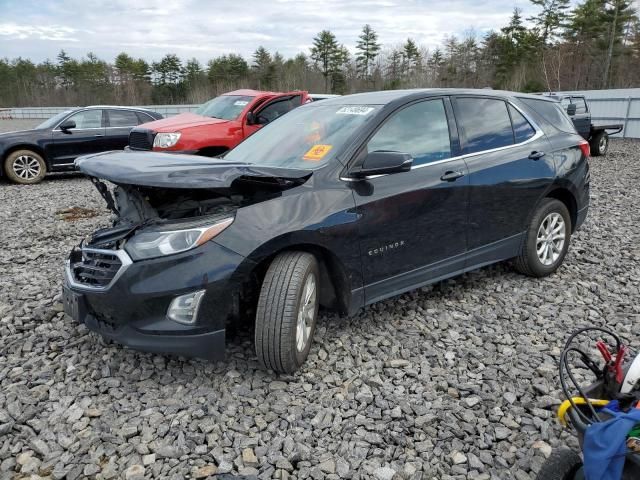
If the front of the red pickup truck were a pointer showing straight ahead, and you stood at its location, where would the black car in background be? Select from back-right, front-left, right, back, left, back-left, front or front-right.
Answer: right

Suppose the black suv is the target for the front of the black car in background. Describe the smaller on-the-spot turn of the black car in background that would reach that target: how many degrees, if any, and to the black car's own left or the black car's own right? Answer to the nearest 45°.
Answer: approximately 90° to the black car's own left

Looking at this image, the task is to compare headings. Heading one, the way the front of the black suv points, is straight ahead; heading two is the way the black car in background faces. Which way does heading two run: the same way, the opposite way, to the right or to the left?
the same way

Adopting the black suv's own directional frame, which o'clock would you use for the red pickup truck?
The red pickup truck is roughly at 4 o'clock from the black suv.

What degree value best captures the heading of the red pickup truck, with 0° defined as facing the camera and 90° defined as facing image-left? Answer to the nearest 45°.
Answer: approximately 45°

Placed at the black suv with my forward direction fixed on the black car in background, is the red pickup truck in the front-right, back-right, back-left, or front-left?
front-right

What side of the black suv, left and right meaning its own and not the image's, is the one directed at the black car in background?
right

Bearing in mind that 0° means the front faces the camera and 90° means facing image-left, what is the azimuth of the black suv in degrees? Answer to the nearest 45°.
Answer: approximately 45°

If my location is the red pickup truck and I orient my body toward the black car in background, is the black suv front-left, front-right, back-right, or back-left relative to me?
back-left

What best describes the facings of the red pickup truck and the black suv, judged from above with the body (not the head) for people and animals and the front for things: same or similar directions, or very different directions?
same or similar directions

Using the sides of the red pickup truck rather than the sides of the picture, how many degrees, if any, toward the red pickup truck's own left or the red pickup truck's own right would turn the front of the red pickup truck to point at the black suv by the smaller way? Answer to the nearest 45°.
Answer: approximately 45° to the red pickup truck's own left

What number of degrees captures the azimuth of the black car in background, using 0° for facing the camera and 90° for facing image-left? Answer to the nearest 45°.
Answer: approximately 90°

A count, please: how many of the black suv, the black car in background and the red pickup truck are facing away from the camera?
0
